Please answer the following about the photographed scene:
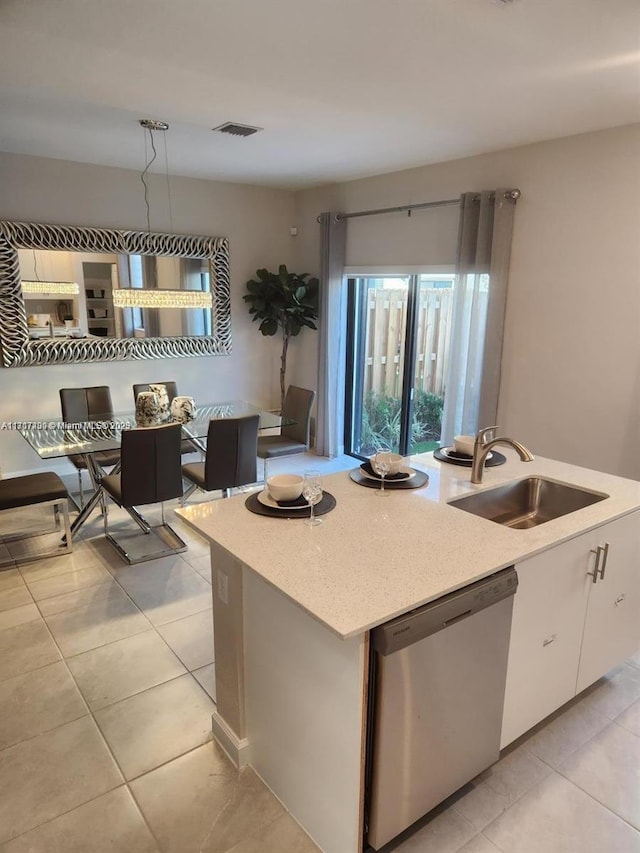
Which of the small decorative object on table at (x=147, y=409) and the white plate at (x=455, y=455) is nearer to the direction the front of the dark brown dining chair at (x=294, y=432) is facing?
the small decorative object on table

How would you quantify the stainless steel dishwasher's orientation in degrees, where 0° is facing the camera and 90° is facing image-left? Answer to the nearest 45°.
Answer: approximately 315°

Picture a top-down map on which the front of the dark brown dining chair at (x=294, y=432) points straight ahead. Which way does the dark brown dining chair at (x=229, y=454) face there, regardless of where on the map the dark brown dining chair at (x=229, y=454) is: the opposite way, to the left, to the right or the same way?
to the right

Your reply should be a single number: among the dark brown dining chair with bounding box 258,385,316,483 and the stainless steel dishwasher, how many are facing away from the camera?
0

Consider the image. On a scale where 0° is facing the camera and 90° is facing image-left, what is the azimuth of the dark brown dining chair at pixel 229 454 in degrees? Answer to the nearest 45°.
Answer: approximately 135°

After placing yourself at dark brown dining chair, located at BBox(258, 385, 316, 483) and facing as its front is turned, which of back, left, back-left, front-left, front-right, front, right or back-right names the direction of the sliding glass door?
back

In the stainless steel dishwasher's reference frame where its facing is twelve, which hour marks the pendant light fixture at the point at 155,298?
The pendant light fixture is roughly at 6 o'clock from the stainless steel dishwasher.

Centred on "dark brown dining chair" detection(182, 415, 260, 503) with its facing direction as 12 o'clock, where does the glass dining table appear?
The glass dining table is roughly at 11 o'clock from the dark brown dining chair.

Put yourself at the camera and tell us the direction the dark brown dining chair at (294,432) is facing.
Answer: facing the viewer and to the left of the viewer

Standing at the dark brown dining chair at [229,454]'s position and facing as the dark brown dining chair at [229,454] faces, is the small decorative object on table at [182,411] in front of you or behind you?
in front

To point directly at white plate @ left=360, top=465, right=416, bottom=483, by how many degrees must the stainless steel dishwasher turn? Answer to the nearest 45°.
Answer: approximately 135° to its left

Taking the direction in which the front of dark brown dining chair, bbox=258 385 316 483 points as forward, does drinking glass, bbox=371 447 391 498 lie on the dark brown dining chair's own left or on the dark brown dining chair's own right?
on the dark brown dining chair's own left

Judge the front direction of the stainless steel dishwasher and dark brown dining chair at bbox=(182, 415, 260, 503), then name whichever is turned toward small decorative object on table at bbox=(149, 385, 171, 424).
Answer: the dark brown dining chair
